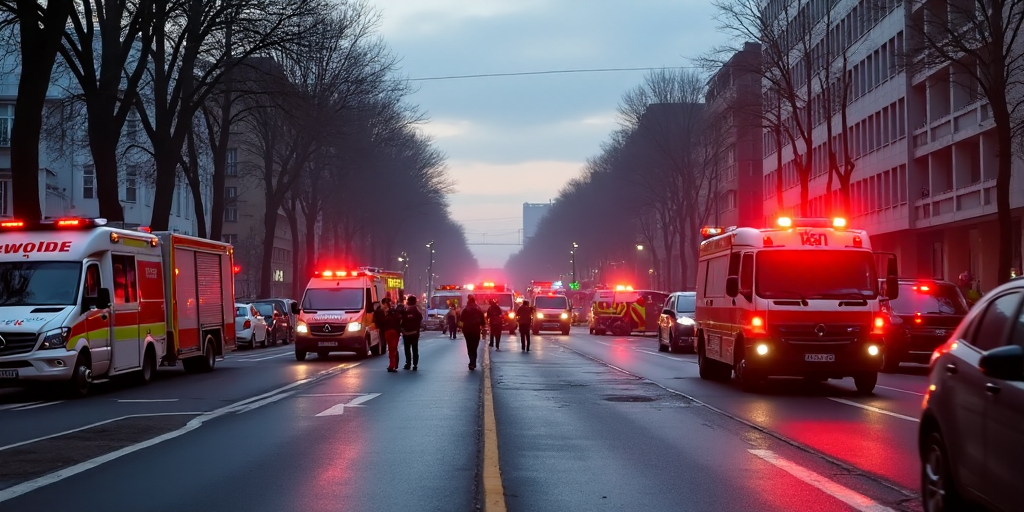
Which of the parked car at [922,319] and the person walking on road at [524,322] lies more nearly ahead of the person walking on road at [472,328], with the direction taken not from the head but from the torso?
the person walking on road

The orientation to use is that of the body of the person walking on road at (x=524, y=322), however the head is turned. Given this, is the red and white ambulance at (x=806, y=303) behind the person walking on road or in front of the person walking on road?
behind

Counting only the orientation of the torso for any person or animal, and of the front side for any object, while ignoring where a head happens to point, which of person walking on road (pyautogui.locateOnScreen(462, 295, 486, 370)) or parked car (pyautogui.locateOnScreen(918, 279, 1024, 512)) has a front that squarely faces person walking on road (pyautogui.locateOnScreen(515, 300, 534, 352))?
person walking on road (pyautogui.locateOnScreen(462, 295, 486, 370))

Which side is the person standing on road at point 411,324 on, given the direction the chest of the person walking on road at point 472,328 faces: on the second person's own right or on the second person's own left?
on the second person's own left

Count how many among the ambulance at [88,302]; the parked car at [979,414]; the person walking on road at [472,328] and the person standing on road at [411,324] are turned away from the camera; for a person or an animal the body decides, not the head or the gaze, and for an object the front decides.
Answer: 2

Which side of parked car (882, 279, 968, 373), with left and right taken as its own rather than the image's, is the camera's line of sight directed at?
back

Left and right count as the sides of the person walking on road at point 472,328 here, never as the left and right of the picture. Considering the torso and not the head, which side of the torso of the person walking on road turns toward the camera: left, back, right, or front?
back

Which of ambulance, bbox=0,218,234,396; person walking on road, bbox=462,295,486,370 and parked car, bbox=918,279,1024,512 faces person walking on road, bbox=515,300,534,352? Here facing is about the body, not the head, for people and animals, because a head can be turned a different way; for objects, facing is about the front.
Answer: person walking on road, bbox=462,295,486,370
